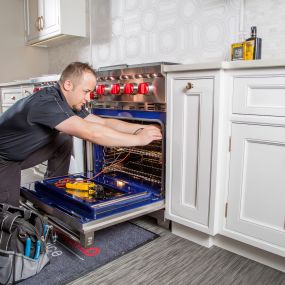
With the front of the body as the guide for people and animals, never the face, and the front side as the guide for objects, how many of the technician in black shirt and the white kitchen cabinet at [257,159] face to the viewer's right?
1

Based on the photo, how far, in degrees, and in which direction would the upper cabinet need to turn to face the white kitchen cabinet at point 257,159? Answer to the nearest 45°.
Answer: approximately 45° to its left

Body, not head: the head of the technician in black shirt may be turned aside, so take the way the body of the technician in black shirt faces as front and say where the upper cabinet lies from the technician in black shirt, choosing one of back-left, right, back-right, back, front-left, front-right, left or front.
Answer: left

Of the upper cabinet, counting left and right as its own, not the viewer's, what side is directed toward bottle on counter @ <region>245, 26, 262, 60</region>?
left

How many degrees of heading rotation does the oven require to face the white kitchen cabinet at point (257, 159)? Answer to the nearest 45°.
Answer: approximately 90° to its left

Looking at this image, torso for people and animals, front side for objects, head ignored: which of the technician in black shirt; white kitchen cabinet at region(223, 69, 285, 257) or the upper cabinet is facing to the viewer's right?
the technician in black shirt

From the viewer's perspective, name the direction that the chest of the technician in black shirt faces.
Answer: to the viewer's right

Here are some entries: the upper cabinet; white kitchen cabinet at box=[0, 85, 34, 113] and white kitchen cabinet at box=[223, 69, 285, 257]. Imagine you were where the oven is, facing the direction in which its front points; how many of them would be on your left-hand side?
1

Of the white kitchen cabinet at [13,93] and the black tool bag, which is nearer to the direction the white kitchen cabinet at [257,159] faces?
the black tool bag

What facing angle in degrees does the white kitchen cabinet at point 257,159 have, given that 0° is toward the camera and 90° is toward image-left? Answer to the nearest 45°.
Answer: approximately 45°

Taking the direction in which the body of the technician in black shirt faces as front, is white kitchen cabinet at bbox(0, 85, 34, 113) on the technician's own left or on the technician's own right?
on the technician's own left

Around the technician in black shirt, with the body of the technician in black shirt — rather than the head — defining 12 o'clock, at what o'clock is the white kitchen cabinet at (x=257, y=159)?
The white kitchen cabinet is roughly at 1 o'clock from the technician in black shirt.

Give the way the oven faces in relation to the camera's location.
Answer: facing the viewer and to the left of the viewer

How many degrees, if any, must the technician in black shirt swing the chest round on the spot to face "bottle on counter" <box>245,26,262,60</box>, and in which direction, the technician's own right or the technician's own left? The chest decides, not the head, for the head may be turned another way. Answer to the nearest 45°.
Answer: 0° — they already face it
